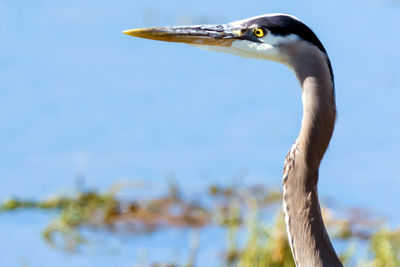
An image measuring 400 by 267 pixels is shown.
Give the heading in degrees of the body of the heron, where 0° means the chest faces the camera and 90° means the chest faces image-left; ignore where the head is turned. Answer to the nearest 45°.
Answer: approximately 90°

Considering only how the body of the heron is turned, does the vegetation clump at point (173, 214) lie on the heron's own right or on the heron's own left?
on the heron's own right
